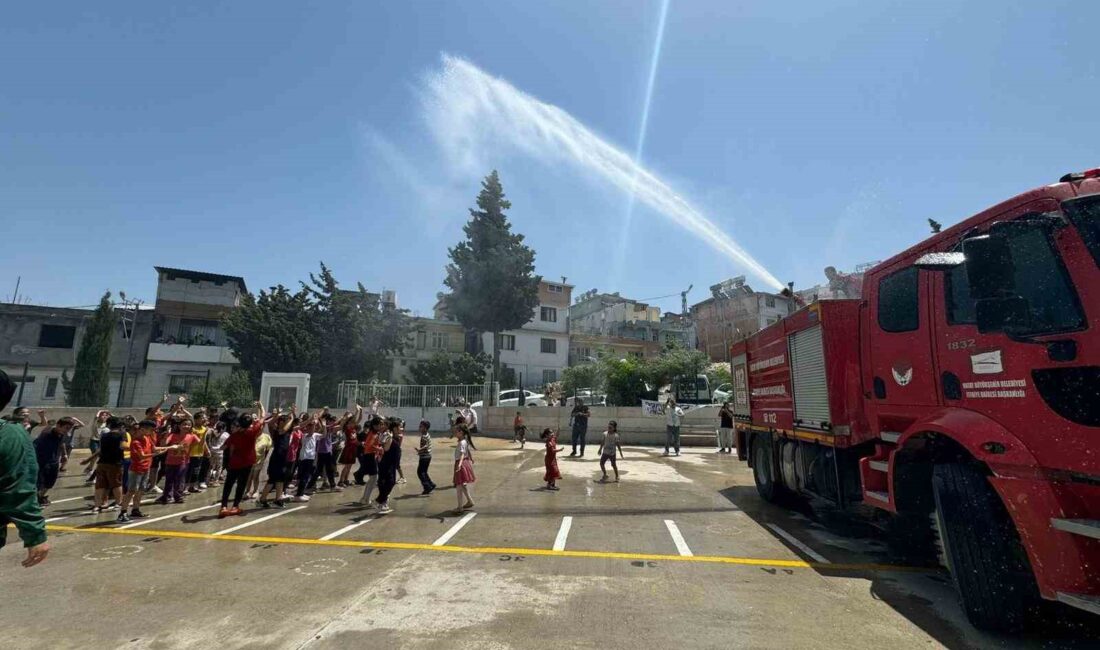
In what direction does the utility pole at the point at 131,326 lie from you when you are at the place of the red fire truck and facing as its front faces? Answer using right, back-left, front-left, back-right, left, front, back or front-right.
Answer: back-right

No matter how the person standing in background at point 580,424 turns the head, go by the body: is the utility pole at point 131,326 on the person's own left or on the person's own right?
on the person's own right

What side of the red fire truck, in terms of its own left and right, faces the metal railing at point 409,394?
back

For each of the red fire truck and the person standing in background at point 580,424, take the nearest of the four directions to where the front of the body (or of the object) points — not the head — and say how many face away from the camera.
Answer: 0

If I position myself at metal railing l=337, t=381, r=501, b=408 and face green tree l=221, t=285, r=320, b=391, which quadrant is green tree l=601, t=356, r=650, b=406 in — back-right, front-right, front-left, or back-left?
back-right

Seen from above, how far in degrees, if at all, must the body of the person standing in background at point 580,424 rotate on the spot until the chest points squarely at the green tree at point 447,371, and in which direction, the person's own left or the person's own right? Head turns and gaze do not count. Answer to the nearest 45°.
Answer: approximately 135° to the person's own right

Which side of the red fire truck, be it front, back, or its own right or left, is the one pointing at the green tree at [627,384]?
back

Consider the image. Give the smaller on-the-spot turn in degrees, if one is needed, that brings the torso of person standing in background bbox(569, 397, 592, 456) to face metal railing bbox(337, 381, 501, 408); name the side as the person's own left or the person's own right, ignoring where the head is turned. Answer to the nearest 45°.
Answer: approximately 135° to the person's own right

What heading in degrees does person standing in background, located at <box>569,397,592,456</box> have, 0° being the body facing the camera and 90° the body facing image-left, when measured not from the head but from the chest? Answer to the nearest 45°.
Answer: approximately 0°

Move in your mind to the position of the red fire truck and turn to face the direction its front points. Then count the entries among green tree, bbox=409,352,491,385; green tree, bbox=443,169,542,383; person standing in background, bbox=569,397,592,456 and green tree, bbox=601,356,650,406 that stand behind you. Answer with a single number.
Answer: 4

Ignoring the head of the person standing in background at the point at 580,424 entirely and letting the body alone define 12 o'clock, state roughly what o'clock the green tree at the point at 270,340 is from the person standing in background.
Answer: The green tree is roughly at 4 o'clock from the person standing in background.
